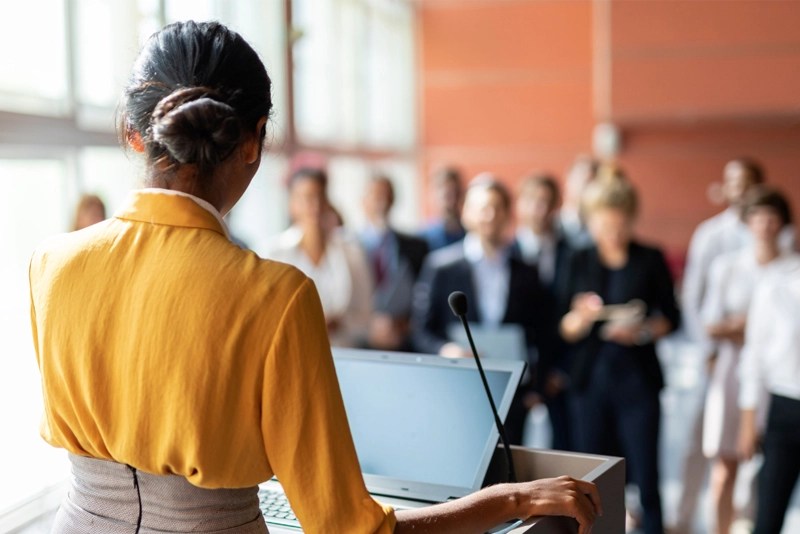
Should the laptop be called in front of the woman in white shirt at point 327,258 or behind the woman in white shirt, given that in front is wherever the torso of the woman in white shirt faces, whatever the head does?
in front

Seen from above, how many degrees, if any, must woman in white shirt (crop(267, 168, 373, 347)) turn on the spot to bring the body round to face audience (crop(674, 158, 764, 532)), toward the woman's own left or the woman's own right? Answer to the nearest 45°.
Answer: approximately 90° to the woman's own left

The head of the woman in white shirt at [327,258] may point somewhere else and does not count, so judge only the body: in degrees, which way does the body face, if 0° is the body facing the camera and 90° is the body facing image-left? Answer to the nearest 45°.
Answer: approximately 0°

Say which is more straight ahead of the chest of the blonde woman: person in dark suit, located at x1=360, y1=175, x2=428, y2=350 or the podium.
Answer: the podium

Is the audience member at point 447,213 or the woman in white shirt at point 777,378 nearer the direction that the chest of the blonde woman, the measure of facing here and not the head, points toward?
the woman in white shirt

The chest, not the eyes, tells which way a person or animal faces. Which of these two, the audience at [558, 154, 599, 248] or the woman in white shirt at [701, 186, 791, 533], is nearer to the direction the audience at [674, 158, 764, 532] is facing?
the woman in white shirt

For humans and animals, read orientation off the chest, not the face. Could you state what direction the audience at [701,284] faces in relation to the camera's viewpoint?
facing the viewer and to the left of the viewer

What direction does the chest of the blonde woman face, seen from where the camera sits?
toward the camera

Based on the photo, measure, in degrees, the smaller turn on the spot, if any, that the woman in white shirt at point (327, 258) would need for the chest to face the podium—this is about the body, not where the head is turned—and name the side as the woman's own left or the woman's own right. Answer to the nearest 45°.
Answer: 0° — they already face it

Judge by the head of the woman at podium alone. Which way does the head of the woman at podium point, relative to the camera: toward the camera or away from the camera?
away from the camera

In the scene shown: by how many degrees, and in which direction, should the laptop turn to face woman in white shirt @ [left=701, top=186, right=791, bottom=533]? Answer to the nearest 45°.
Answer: approximately 180°

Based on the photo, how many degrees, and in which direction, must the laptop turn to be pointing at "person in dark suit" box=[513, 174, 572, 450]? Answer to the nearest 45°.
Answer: approximately 135° to its right
